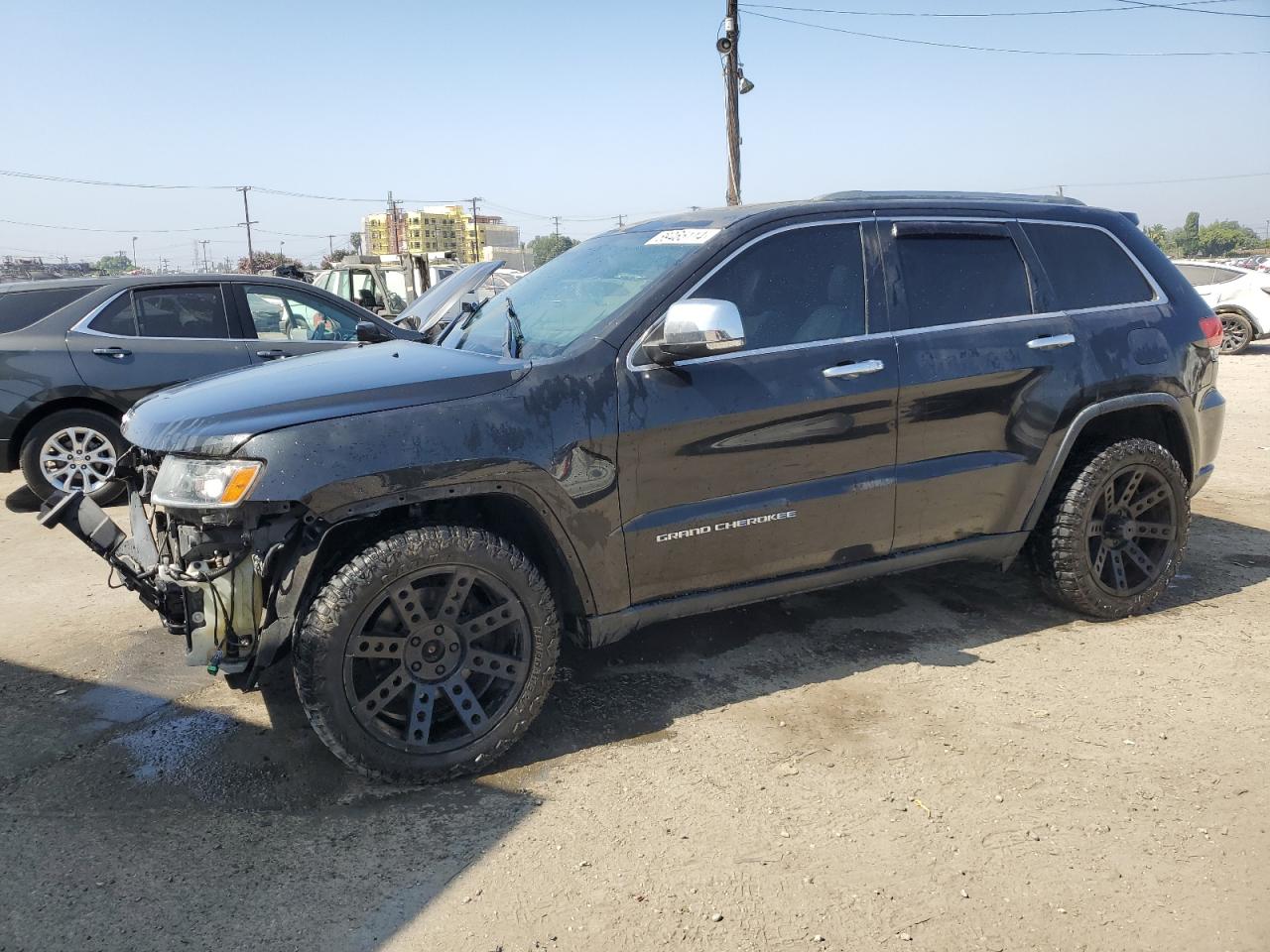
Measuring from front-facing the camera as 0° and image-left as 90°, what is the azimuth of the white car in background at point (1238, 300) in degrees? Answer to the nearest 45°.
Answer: approximately 90°

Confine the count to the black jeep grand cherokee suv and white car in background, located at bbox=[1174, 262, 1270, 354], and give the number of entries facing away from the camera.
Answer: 0

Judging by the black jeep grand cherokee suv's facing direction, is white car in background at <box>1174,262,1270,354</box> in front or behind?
behind

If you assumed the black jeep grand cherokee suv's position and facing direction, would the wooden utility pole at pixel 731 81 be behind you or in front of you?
behind

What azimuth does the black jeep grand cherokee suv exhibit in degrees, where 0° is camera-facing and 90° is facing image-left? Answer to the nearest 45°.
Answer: approximately 45°

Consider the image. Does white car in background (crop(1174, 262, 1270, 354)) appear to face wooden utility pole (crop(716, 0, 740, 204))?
yes

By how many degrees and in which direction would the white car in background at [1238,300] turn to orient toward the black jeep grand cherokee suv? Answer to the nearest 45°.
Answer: approximately 90° to its left

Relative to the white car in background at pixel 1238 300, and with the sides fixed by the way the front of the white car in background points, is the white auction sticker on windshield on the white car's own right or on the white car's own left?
on the white car's own left
